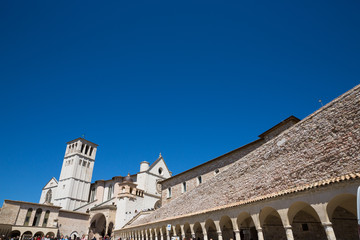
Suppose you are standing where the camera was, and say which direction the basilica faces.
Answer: facing the viewer and to the right of the viewer
